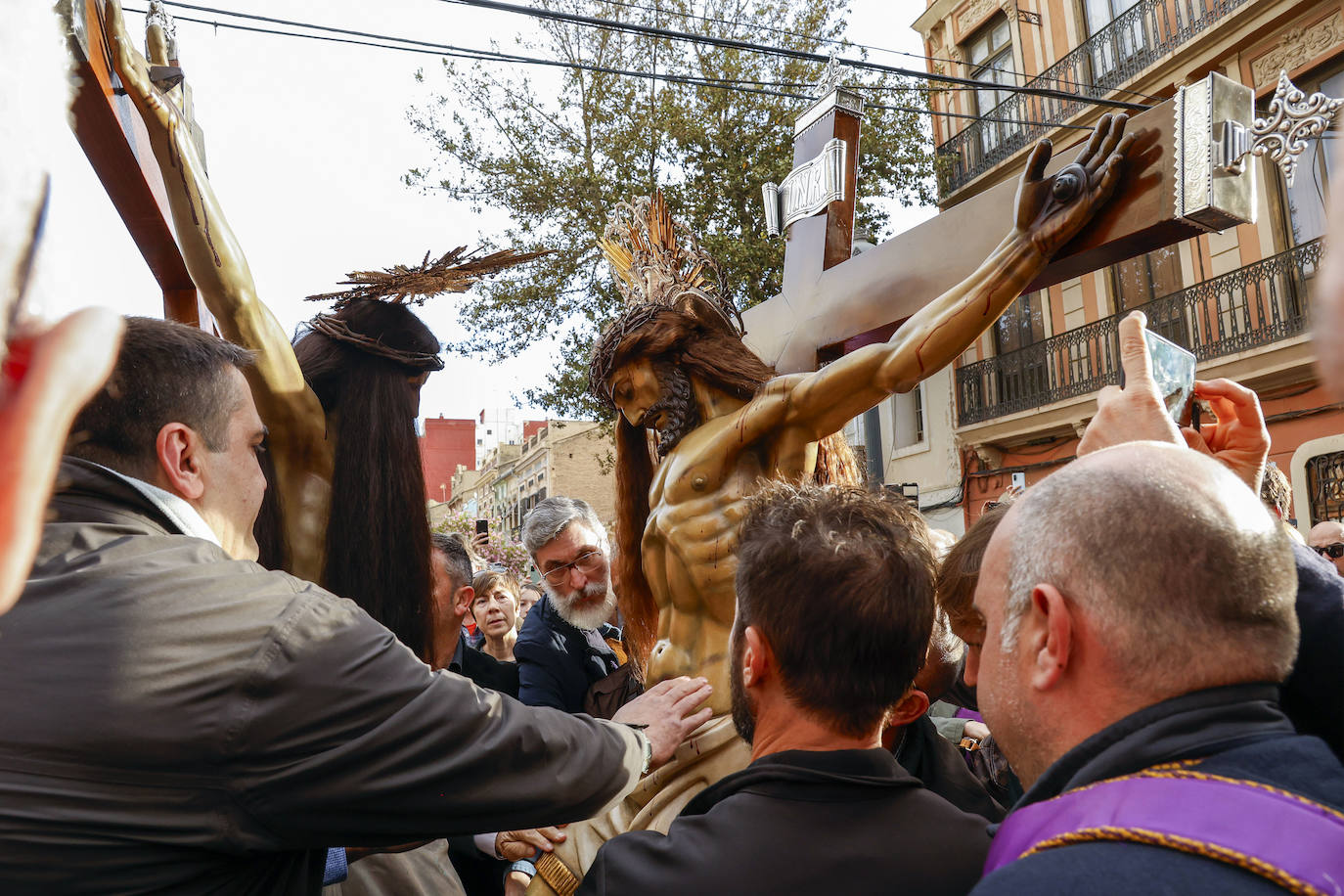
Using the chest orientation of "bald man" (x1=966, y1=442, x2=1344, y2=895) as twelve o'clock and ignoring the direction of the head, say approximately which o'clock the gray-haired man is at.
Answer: The gray-haired man is roughly at 12 o'clock from the bald man.

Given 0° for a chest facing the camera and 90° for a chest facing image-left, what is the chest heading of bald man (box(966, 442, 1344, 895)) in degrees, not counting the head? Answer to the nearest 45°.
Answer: approximately 135°

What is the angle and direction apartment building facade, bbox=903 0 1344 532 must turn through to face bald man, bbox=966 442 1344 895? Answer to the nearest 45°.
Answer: approximately 45° to its left

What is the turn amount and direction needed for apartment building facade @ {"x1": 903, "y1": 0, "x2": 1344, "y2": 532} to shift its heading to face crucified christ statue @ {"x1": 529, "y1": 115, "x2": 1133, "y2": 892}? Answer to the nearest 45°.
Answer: approximately 45° to its left

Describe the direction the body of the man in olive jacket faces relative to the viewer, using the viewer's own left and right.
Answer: facing away from the viewer and to the right of the viewer

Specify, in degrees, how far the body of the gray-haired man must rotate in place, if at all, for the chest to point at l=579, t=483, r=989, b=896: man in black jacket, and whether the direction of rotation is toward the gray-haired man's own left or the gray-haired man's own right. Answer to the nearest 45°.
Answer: approximately 45° to the gray-haired man's own right

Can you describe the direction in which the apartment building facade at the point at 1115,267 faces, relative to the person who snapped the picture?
facing the viewer and to the left of the viewer

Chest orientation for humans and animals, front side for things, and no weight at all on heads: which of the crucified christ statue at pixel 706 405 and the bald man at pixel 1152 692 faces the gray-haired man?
the bald man

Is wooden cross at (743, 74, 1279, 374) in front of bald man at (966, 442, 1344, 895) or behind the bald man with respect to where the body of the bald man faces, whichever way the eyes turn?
in front

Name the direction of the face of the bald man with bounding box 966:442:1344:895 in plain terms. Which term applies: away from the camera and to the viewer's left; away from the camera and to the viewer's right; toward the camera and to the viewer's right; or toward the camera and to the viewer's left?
away from the camera and to the viewer's left

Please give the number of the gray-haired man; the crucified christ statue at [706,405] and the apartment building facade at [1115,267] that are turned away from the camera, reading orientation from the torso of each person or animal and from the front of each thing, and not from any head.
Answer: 0

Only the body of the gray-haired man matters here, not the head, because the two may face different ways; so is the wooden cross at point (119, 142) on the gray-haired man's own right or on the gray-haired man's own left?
on the gray-haired man's own right

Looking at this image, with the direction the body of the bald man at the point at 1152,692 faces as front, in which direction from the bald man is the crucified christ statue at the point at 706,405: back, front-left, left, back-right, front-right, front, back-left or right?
front

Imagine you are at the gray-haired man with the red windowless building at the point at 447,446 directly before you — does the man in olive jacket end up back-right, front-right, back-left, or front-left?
back-left

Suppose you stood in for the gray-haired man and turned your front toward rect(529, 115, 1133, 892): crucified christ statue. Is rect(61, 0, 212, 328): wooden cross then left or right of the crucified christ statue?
right

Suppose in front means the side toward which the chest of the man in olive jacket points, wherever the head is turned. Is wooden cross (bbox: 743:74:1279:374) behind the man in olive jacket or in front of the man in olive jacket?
in front

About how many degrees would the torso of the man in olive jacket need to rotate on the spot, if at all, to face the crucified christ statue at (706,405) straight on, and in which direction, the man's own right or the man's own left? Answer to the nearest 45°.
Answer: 0° — they already face it

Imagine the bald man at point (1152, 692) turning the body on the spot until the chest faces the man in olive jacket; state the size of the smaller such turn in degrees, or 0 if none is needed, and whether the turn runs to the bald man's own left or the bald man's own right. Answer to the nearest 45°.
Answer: approximately 45° to the bald man's own left

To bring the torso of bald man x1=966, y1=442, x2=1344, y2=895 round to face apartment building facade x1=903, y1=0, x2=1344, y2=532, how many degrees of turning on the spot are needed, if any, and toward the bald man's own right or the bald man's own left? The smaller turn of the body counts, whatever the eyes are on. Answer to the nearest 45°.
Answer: approximately 45° to the bald man's own right

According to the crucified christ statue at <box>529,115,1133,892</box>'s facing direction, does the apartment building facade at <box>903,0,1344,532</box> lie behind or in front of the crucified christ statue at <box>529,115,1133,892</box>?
behind
